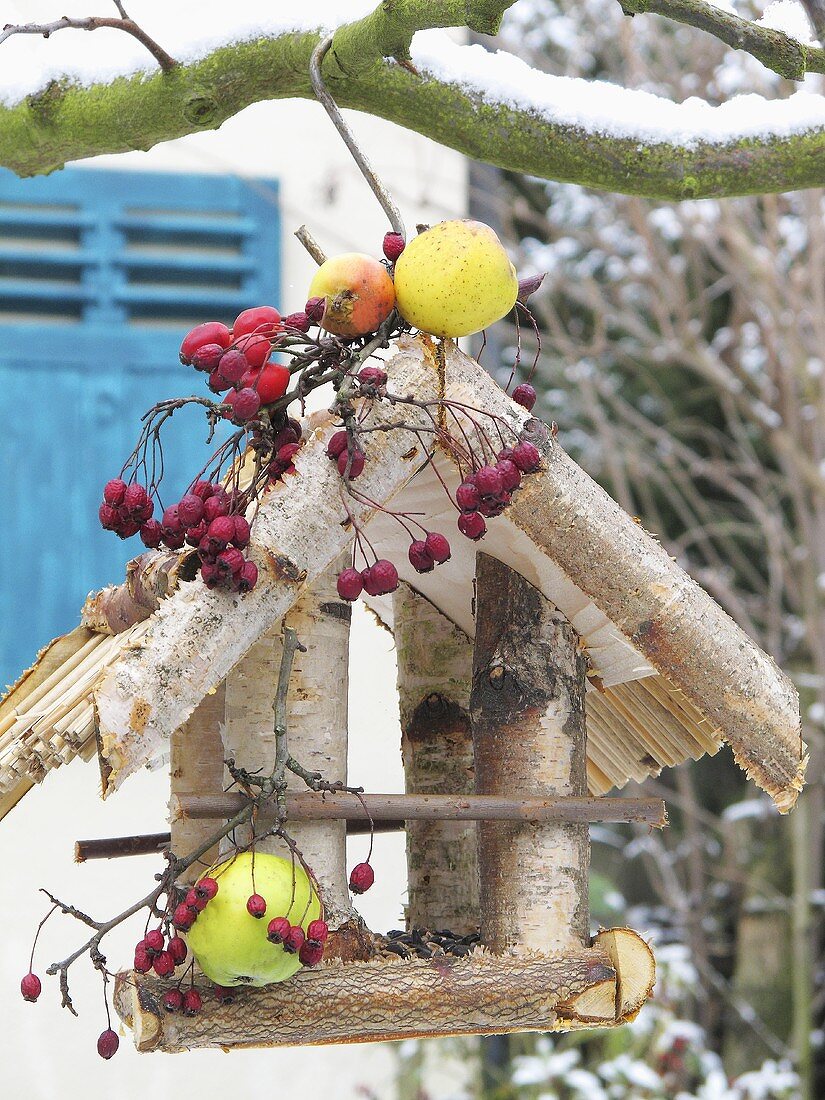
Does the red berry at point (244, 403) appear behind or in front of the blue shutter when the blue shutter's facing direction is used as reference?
in front

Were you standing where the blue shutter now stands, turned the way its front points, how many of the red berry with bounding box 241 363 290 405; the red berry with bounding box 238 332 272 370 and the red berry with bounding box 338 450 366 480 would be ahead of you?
3

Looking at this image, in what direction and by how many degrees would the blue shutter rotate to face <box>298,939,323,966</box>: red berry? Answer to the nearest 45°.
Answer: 0° — it already faces it

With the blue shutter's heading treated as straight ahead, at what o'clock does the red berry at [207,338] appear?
The red berry is roughly at 12 o'clock from the blue shutter.

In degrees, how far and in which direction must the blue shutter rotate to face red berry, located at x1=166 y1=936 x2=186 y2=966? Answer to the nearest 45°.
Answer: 0° — it already faces it

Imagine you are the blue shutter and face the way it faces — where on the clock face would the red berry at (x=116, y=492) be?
The red berry is roughly at 12 o'clock from the blue shutter.

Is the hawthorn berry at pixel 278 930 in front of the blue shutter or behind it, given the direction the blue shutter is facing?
in front

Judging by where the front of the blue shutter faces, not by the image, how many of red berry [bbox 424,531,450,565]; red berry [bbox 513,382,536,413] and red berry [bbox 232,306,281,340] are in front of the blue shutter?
3

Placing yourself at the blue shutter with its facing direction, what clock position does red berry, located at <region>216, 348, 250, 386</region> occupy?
The red berry is roughly at 12 o'clock from the blue shutter.

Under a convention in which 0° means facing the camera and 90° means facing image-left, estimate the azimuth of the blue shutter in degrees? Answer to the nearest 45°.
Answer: approximately 0°

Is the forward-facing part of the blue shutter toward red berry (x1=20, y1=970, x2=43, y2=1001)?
yes
